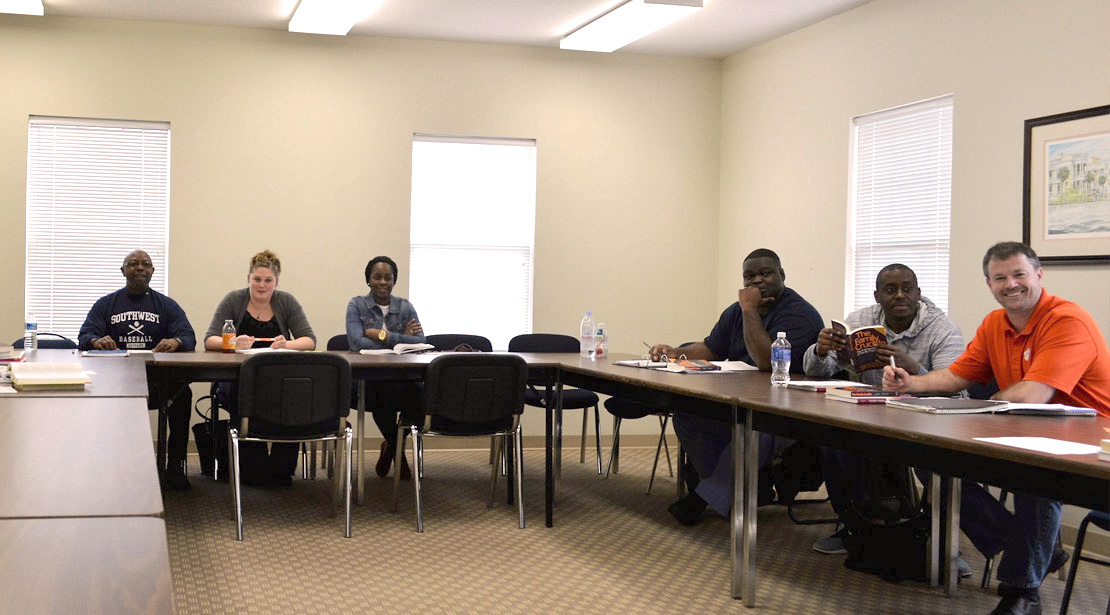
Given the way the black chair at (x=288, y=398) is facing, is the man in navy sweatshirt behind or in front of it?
in front

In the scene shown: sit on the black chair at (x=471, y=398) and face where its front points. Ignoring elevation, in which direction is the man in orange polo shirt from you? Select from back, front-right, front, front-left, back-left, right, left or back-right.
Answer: back-right

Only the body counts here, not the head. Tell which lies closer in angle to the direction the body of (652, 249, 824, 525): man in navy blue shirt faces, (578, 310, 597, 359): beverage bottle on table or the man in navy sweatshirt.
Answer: the man in navy sweatshirt

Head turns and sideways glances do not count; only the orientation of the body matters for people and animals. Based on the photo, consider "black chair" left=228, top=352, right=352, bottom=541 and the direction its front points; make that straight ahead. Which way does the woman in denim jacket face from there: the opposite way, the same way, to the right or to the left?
the opposite way

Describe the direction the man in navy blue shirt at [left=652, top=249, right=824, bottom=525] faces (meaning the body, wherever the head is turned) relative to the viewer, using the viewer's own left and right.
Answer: facing the viewer and to the left of the viewer

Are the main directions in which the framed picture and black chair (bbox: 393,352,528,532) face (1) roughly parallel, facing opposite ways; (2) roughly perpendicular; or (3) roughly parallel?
roughly perpendicular

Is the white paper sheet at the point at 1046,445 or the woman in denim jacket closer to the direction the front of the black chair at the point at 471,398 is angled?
the woman in denim jacket

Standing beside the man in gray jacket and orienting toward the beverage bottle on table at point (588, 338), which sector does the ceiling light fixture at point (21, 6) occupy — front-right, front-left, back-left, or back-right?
front-left

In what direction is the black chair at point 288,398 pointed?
away from the camera

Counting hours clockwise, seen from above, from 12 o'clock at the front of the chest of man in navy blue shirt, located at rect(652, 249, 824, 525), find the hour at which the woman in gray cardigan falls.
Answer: The woman in gray cardigan is roughly at 2 o'clock from the man in navy blue shirt.

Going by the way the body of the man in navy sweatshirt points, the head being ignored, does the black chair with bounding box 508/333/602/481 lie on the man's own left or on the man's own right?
on the man's own left

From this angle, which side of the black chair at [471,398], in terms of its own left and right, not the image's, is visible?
back

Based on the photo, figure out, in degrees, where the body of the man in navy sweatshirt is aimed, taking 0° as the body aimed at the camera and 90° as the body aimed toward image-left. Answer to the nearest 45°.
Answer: approximately 0°

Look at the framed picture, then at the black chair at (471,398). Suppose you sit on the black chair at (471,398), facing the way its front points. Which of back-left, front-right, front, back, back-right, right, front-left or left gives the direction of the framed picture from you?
right

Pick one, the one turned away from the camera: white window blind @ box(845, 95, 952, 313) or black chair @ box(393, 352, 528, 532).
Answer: the black chair

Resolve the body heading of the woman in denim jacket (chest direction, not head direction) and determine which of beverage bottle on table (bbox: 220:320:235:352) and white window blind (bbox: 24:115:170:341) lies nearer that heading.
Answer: the beverage bottle on table

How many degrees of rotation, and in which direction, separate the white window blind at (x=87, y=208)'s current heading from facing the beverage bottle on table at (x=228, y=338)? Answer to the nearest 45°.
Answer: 0° — it already faces it

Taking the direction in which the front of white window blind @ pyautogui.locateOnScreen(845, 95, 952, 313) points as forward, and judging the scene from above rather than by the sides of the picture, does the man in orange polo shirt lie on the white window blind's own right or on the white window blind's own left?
on the white window blind's own left

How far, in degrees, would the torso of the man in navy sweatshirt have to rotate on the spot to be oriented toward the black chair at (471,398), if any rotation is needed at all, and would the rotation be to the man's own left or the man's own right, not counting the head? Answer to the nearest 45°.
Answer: approximately 45° to the man's own left
